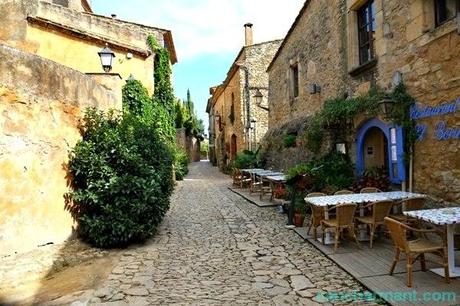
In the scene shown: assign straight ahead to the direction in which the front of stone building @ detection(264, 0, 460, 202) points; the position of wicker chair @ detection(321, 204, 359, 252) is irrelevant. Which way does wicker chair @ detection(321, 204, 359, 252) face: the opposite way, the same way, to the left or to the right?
to the right

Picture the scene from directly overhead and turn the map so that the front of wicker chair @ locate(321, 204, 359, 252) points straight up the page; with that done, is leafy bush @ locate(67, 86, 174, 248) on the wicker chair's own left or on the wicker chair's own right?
on the wicker chair's own left

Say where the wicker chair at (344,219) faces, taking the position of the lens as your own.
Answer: facing away from the viewer and to the left of the viewer

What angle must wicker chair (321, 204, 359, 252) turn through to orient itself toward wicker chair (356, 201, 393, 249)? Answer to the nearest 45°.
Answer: approximately 135° to its right

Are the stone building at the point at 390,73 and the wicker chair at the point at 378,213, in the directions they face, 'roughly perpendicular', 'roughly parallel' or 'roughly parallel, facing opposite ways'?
roughly perpendicular

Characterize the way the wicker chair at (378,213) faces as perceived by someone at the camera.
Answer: facing away from the viewer and to the left of the viewer
